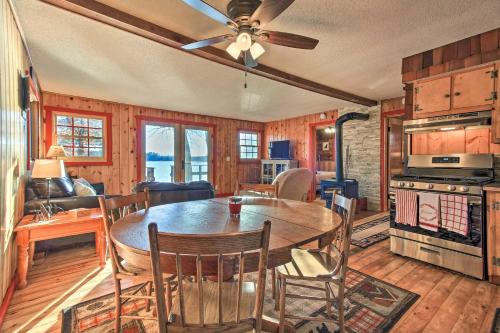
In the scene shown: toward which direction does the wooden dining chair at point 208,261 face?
away from the camera

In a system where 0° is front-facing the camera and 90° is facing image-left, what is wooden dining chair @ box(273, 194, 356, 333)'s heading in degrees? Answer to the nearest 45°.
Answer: approximately 90°

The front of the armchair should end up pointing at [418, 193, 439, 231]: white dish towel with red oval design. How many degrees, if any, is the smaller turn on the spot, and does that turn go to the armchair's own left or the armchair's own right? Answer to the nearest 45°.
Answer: approximately 180°

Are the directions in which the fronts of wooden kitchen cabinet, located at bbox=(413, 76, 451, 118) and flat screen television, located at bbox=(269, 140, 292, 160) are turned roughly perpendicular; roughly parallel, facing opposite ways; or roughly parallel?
roughly perpendicular

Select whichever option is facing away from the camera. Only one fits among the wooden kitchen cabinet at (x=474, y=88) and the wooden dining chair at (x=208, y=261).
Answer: the wooden dining chair

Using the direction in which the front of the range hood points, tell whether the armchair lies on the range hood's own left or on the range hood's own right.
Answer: on the range hood's own right

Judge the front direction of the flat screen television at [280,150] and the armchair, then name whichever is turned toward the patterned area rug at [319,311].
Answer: the flat screen television

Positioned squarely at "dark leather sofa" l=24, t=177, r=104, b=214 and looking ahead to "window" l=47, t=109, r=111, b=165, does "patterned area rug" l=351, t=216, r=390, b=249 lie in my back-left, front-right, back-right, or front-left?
back-right

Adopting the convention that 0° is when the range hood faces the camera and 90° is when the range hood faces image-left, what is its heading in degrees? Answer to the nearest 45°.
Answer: approximately 45°

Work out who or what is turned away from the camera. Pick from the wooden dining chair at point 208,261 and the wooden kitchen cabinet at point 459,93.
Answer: the wooden dining chair

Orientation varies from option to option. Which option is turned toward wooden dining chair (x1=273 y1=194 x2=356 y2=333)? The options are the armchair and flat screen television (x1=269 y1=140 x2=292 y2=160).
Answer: the flat screen television
